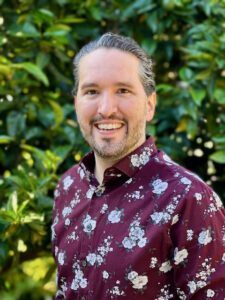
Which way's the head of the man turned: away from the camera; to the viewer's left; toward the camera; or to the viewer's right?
toward the camera

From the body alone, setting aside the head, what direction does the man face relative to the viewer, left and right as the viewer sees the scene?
facing the viewer and to the left of the viewer
